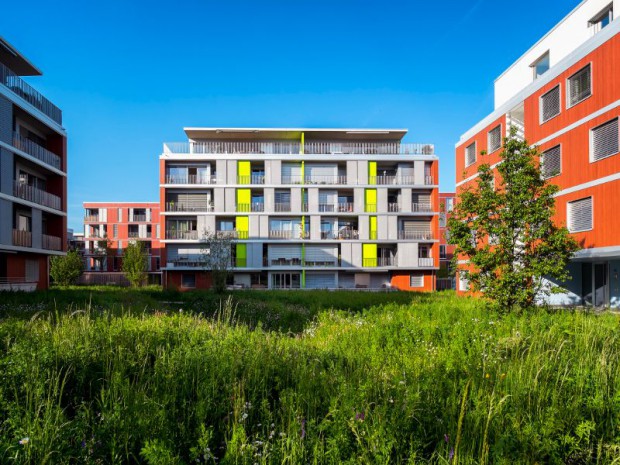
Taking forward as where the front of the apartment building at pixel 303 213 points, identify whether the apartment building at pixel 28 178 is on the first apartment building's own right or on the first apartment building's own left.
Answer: on the first apartment building's own right

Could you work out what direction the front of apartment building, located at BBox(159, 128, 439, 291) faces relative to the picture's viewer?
facing the viewer

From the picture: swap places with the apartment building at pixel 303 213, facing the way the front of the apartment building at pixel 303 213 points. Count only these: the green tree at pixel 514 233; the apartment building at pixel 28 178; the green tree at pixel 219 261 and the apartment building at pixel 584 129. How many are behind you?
0

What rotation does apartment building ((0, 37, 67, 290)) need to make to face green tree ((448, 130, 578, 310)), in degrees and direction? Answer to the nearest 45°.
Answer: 0° — it already faces it

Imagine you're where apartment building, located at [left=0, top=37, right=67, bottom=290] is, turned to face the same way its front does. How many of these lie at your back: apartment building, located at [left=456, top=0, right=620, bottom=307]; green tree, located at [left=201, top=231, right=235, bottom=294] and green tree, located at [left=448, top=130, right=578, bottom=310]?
0

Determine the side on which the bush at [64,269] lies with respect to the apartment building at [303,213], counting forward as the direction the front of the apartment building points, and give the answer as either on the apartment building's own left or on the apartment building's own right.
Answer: on the apartment building's own right

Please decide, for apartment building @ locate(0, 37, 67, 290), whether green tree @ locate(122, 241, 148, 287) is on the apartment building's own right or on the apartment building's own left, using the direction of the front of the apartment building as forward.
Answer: on the apartment building's own left

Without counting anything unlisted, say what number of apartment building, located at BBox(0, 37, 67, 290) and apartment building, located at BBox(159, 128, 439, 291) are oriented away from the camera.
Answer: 0

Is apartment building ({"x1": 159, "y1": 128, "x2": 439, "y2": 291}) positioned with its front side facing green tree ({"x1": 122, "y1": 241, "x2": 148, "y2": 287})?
no

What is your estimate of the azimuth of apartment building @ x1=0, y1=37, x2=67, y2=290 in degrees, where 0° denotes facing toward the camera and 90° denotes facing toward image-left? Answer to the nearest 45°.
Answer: approximately 315°

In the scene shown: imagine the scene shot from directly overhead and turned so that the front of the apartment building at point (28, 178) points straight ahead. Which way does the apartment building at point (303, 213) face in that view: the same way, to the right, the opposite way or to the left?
to the right

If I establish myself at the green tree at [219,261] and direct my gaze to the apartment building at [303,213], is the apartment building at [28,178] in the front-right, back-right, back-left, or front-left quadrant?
back-left

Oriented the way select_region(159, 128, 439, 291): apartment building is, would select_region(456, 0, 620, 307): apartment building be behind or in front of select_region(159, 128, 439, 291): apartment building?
in front

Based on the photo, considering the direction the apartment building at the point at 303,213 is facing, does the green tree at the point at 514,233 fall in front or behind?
in front
